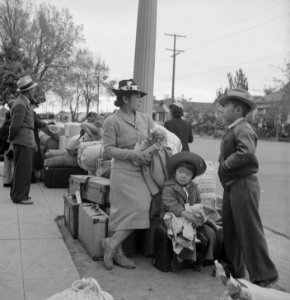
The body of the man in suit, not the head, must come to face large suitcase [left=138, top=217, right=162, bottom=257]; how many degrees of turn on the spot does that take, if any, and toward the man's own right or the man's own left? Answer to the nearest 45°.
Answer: approximately 45° to the man's own right

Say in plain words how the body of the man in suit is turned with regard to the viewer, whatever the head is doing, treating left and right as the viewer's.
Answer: facing to the right of the viewer

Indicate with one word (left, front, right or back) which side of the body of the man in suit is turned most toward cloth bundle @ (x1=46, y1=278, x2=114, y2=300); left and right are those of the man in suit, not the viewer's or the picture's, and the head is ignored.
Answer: right

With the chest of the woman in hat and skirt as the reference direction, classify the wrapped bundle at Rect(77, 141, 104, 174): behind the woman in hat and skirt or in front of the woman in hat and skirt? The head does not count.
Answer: behind

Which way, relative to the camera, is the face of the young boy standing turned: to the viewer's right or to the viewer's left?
to the viewer's left

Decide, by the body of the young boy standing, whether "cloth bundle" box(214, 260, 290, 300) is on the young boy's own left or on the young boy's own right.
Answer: on the young boy's own left

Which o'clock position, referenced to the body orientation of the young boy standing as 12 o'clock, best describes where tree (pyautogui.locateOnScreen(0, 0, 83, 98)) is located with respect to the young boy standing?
The tree is roughly at 2 o'clock from the young boy standing.

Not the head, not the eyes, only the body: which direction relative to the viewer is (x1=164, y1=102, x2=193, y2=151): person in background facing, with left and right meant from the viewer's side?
facing away from the viewer

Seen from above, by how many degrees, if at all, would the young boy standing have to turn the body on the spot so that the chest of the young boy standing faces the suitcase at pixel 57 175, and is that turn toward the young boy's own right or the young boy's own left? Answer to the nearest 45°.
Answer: approximately 45° to the young boy's own right

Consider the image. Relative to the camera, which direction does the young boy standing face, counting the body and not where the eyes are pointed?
to the viewer's left

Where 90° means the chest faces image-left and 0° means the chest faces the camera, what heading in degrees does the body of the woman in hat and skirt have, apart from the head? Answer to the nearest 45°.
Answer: approximately 315°

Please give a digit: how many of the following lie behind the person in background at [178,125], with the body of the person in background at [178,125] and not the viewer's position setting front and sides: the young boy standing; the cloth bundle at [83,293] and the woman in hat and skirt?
3

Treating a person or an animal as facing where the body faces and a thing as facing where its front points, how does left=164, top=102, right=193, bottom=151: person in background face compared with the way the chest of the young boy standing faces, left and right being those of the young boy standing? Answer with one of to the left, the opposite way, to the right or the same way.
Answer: to the right
